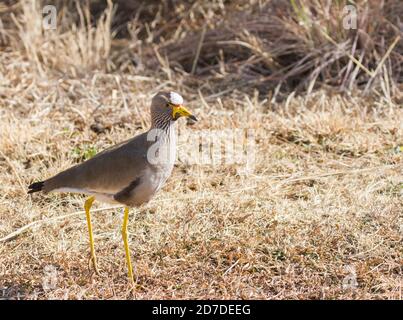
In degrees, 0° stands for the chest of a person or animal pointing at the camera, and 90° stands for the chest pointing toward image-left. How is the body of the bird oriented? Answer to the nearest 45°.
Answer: approximately 270°
